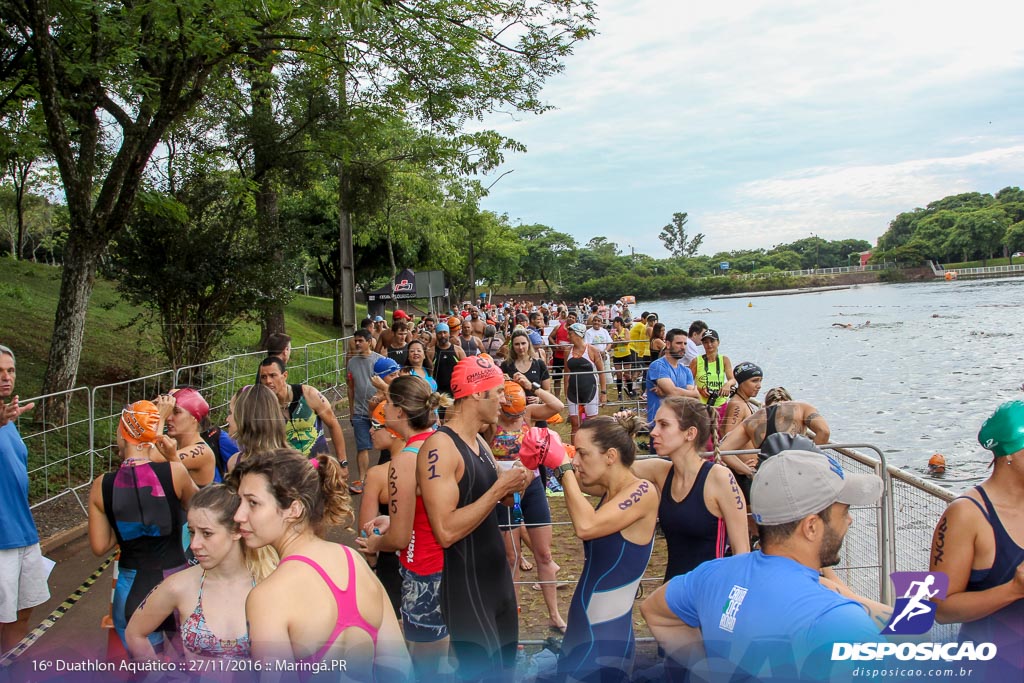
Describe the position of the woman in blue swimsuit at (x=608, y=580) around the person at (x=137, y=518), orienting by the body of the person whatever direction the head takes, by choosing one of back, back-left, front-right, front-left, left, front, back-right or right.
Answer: back-right

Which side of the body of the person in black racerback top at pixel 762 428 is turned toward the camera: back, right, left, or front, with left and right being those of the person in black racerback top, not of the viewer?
back

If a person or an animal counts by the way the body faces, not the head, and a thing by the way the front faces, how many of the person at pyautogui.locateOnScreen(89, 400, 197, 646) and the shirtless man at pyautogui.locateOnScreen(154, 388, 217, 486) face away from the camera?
1

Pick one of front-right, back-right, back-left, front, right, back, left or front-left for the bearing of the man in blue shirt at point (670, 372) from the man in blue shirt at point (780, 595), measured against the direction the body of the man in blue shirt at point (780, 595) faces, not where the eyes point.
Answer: front-left

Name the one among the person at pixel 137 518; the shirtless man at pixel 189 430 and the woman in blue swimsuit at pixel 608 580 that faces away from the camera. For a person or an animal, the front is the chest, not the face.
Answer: the person

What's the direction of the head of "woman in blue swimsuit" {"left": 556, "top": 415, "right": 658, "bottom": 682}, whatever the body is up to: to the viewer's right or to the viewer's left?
to the viewer's left

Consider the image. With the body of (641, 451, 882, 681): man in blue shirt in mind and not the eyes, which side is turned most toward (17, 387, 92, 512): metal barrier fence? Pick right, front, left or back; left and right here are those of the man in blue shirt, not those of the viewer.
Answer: left

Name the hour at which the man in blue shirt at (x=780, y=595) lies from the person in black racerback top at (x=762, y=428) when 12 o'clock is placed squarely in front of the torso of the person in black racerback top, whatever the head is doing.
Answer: The man in blue shirt is roughly at 6 o'clock from the person in black racerback top.

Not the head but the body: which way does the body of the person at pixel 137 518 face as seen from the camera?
away from the camera

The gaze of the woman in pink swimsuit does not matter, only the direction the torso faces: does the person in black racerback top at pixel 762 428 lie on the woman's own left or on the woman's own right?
on the woman's own right

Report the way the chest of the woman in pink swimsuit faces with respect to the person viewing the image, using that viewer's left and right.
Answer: facing away from the viewer and to the left of the viewer

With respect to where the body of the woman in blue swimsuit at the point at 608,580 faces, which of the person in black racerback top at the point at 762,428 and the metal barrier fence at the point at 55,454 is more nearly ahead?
the metal barrier fence

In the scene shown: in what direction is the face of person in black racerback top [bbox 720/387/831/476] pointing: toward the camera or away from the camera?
away from the camera

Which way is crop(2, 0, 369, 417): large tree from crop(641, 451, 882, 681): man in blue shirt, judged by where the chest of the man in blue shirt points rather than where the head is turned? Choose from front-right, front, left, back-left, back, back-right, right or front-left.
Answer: left
